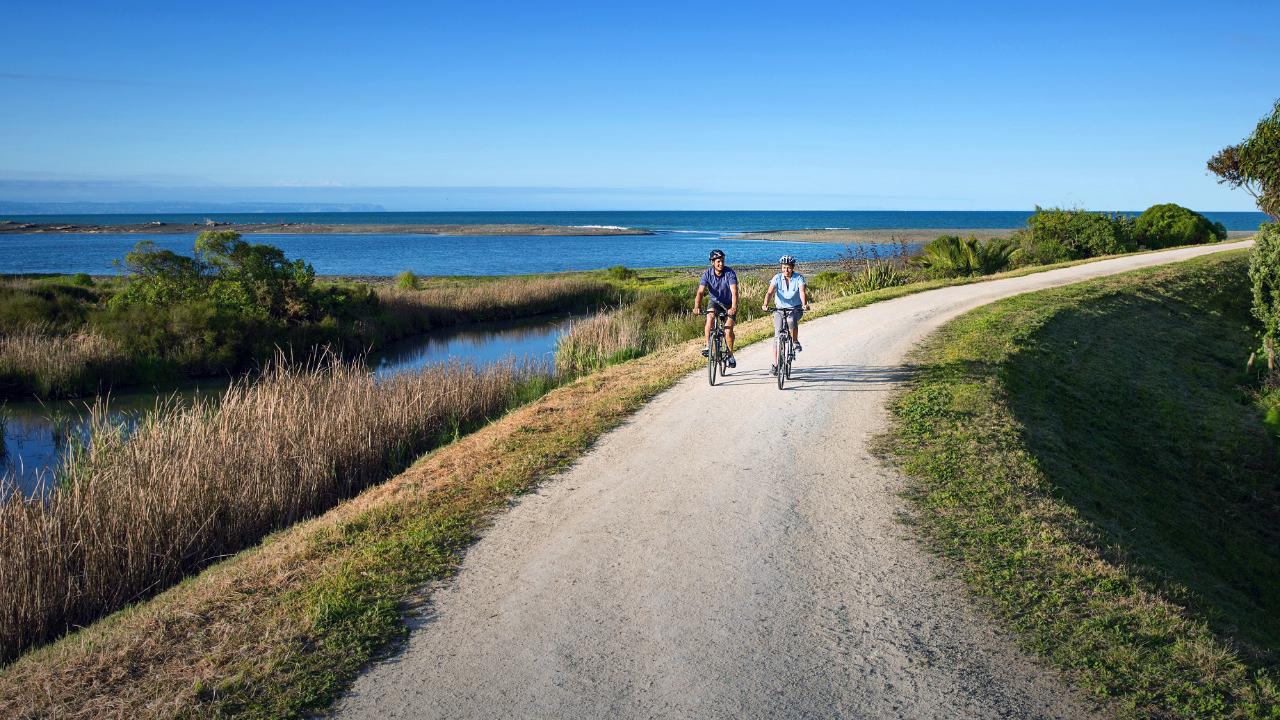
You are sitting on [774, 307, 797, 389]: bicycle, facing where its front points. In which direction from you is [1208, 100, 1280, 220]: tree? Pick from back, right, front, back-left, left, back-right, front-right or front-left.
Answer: back-left

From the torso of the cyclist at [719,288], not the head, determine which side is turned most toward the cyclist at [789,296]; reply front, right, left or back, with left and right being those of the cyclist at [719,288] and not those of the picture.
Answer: left

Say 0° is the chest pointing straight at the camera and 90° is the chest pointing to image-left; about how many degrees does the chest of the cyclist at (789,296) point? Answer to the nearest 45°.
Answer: approximately 0°

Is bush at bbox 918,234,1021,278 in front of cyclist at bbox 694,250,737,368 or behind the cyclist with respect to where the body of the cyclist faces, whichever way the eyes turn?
behind

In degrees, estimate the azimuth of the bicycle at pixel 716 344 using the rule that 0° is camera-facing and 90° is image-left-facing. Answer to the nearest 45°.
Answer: approximately 0°

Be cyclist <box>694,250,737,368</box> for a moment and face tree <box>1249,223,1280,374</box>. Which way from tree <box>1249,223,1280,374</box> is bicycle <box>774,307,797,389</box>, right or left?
right

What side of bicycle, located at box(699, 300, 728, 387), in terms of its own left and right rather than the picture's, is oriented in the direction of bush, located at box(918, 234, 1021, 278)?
back

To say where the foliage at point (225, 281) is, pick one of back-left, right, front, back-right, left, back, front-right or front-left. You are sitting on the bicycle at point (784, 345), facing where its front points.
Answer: back-right

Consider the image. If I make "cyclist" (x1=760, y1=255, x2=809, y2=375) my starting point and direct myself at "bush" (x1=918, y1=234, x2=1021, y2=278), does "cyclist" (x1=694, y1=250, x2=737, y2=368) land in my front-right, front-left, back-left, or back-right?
back-left
